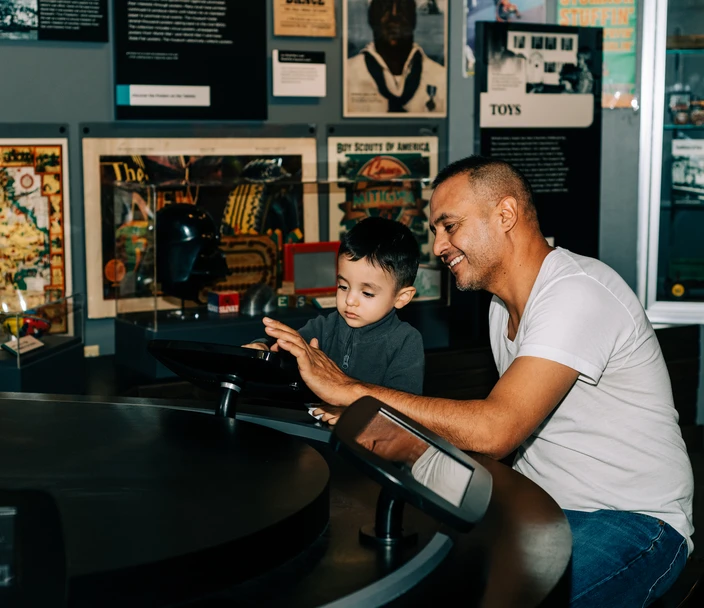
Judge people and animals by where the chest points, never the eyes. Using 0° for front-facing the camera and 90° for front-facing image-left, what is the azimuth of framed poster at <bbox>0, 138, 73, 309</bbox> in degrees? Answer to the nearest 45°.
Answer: approximately 0°

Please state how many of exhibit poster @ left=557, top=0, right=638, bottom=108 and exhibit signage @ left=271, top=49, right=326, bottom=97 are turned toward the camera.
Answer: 2

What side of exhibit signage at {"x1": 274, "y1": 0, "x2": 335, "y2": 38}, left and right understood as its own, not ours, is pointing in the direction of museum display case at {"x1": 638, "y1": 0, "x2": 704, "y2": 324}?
left

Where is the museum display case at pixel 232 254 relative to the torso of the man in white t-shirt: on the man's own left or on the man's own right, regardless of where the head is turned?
on the man's own right

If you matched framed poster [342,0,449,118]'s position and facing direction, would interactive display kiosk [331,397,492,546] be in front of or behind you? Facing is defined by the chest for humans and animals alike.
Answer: in front

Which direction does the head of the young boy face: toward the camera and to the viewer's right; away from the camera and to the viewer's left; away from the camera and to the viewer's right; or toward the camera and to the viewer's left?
toward the camera and to the viewer's left

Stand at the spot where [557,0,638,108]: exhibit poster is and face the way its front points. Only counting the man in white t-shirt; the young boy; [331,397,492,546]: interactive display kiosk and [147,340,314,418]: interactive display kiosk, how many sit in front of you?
4

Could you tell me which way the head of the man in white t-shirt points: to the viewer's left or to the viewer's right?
to the viewer's left

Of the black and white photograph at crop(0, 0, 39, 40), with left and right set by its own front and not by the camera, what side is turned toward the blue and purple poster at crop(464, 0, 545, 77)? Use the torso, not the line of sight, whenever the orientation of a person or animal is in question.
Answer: left
